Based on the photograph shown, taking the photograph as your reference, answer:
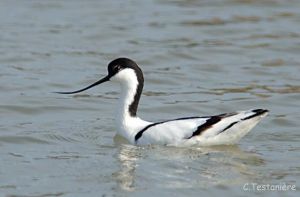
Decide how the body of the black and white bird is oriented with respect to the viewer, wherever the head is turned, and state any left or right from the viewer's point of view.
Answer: facing to the left of the viewer
